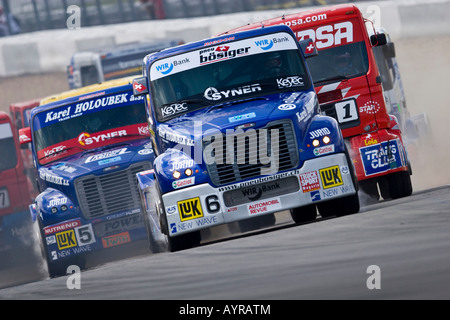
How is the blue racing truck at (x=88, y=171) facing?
toward the camera

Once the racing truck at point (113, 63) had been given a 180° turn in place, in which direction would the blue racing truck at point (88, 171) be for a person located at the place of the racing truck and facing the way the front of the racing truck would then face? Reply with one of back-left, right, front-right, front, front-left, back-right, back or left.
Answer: back-right

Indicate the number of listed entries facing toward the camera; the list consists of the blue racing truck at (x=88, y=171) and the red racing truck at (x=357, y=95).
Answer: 2

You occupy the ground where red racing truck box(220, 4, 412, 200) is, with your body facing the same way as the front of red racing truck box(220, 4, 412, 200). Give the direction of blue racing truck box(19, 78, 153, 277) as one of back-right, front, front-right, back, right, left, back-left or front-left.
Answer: right

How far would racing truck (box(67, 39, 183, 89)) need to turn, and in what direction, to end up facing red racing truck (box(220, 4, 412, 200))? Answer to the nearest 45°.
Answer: approximately 45° to its left

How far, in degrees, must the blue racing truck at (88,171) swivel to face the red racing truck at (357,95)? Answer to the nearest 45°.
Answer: approximately 90° to its left

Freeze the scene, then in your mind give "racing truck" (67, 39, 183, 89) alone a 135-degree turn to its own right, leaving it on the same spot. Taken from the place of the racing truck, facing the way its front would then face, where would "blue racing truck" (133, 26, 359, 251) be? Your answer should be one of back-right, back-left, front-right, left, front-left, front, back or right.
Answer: back

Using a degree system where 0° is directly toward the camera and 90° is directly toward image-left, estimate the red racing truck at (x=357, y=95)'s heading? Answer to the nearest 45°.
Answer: approximately 0°

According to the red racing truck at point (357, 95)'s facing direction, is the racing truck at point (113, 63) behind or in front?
behind

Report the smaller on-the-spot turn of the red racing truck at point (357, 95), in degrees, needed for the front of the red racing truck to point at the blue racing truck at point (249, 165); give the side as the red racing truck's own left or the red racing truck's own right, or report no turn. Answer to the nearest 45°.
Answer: approximately 45° to the red racing truck's own right
